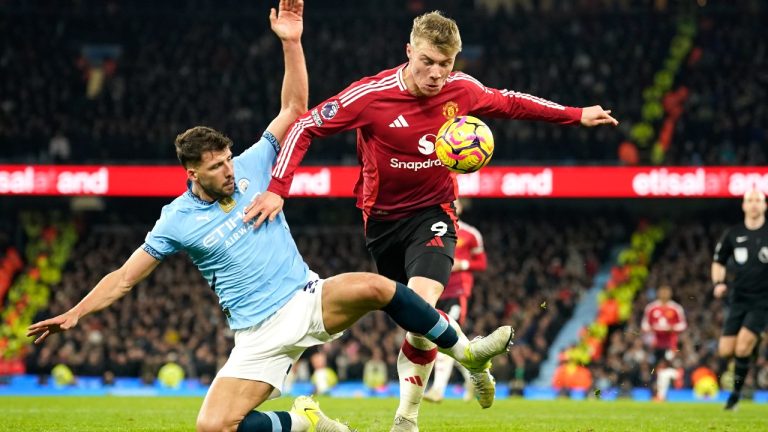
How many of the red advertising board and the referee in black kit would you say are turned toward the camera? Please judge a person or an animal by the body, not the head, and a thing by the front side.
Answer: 2

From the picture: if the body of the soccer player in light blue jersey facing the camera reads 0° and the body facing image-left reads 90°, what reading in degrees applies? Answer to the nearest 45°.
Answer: approximately 315°

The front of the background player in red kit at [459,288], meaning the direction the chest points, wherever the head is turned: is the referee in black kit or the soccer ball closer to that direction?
the soccer ball

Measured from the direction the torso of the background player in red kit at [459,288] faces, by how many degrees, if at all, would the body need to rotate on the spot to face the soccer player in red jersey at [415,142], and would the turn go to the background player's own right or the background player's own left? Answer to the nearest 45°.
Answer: approximately 45° to the background player's own left

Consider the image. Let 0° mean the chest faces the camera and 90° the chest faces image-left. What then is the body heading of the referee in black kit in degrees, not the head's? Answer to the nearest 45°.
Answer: approximately 0°

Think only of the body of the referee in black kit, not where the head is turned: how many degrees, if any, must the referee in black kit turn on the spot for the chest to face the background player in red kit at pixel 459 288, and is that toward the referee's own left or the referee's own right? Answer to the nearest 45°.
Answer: approximately 90° to the referee's own right

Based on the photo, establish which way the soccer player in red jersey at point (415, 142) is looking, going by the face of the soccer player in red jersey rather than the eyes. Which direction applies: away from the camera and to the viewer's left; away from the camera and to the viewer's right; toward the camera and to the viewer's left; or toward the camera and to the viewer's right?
toward the camera and to the viewer's right

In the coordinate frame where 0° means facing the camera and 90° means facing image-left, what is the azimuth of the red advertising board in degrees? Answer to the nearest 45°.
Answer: approximately 0°

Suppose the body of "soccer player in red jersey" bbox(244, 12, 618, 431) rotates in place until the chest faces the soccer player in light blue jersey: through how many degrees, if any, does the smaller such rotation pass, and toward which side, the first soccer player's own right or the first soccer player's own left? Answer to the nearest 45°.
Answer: approximately 90° to the first soccer player's own right

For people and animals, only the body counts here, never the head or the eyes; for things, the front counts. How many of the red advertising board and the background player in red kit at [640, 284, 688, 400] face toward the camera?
2

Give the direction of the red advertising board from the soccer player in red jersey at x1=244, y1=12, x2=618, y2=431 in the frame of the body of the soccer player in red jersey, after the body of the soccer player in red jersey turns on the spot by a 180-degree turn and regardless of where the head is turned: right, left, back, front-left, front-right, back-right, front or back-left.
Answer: front-right

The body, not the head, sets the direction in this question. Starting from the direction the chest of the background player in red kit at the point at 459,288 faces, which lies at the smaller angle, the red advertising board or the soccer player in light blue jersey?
the soccer player in light blue jersey
